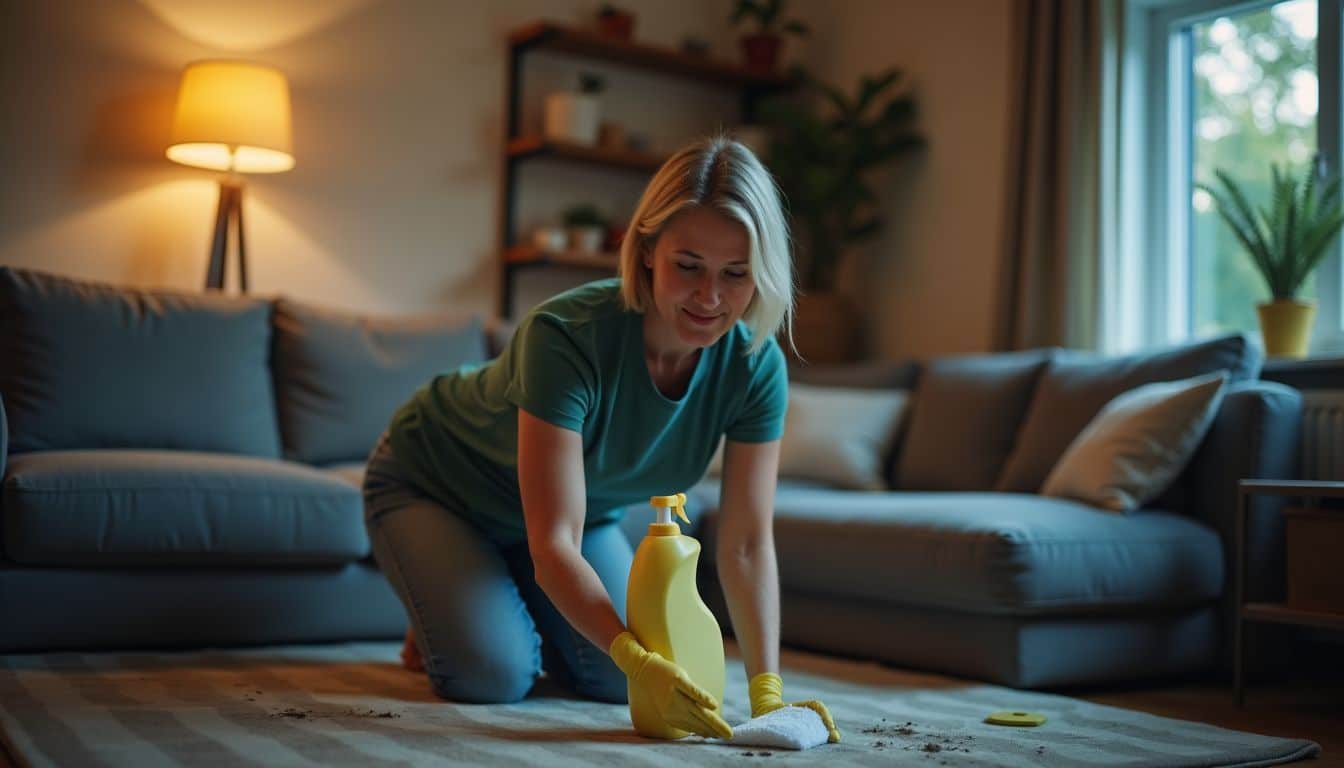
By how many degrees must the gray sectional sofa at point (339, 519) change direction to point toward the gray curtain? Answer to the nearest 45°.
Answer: approximately 135° to its left

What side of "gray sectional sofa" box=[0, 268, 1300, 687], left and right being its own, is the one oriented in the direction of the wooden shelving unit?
back

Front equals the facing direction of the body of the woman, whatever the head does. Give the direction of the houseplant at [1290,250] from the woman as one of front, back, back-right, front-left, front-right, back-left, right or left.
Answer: left

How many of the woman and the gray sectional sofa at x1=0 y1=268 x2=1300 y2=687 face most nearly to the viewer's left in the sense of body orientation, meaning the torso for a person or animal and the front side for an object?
0

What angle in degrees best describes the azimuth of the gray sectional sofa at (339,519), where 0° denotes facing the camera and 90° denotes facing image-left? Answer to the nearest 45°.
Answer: approximately 0°

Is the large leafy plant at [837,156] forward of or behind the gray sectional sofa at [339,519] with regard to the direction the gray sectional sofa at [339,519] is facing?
behind

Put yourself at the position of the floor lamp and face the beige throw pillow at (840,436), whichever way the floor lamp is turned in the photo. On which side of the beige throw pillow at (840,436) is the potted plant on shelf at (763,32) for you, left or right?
left

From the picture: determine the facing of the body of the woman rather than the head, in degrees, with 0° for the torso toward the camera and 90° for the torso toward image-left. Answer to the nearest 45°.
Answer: approximately 315°

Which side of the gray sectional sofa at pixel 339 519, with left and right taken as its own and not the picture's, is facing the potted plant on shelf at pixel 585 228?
back
